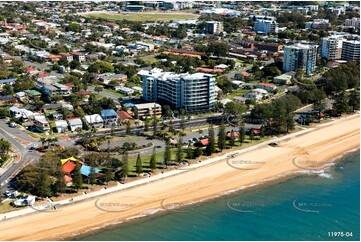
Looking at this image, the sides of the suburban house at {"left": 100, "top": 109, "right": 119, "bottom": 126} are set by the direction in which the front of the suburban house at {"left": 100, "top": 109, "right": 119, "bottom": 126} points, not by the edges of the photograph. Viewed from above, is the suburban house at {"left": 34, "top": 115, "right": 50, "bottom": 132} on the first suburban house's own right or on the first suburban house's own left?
on the first suburban house's own right

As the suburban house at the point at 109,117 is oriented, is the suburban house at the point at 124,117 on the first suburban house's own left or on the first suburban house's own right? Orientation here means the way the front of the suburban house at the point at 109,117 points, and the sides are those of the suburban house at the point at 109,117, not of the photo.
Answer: on the first suburban house's own left

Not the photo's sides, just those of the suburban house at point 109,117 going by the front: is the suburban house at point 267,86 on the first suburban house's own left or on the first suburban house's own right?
on the first suburban house's own left

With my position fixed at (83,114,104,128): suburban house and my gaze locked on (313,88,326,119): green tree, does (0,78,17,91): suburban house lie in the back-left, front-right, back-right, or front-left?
back-left

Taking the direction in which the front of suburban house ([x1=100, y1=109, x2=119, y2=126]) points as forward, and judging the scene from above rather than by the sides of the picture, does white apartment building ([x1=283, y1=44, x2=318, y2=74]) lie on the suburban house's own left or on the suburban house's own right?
on the suburban house's own left

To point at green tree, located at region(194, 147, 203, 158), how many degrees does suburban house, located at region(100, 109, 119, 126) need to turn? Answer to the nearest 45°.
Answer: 0° — it already faces it

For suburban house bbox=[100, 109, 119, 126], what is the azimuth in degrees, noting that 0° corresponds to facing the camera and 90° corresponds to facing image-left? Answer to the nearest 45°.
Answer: approximately 315°

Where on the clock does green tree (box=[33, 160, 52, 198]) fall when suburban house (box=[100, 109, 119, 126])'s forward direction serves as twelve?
The green tree is roughly at 2 o'clock from the suburban house.

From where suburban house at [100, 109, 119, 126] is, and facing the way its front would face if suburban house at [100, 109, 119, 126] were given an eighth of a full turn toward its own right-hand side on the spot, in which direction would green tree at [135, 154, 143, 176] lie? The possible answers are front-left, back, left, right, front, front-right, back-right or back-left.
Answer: front

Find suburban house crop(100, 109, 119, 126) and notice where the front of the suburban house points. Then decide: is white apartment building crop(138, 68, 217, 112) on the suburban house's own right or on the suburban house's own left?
on the suburban house's own left

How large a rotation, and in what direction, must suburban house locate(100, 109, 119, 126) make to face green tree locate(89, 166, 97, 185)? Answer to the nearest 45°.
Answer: approximately 45° to its right

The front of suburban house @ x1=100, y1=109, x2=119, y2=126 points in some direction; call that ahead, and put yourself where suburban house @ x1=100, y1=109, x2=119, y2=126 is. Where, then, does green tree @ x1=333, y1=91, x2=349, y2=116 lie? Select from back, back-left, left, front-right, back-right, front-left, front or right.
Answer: front-left

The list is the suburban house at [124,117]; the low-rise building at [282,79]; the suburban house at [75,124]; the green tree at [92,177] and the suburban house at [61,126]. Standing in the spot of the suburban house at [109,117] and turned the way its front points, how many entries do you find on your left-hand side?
2

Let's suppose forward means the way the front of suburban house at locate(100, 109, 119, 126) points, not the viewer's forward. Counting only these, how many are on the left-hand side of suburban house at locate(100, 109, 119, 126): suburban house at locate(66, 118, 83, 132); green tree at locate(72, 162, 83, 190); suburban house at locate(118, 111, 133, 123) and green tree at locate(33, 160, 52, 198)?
1

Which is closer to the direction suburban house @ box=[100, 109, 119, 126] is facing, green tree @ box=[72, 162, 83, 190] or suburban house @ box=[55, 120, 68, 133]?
the green tree
